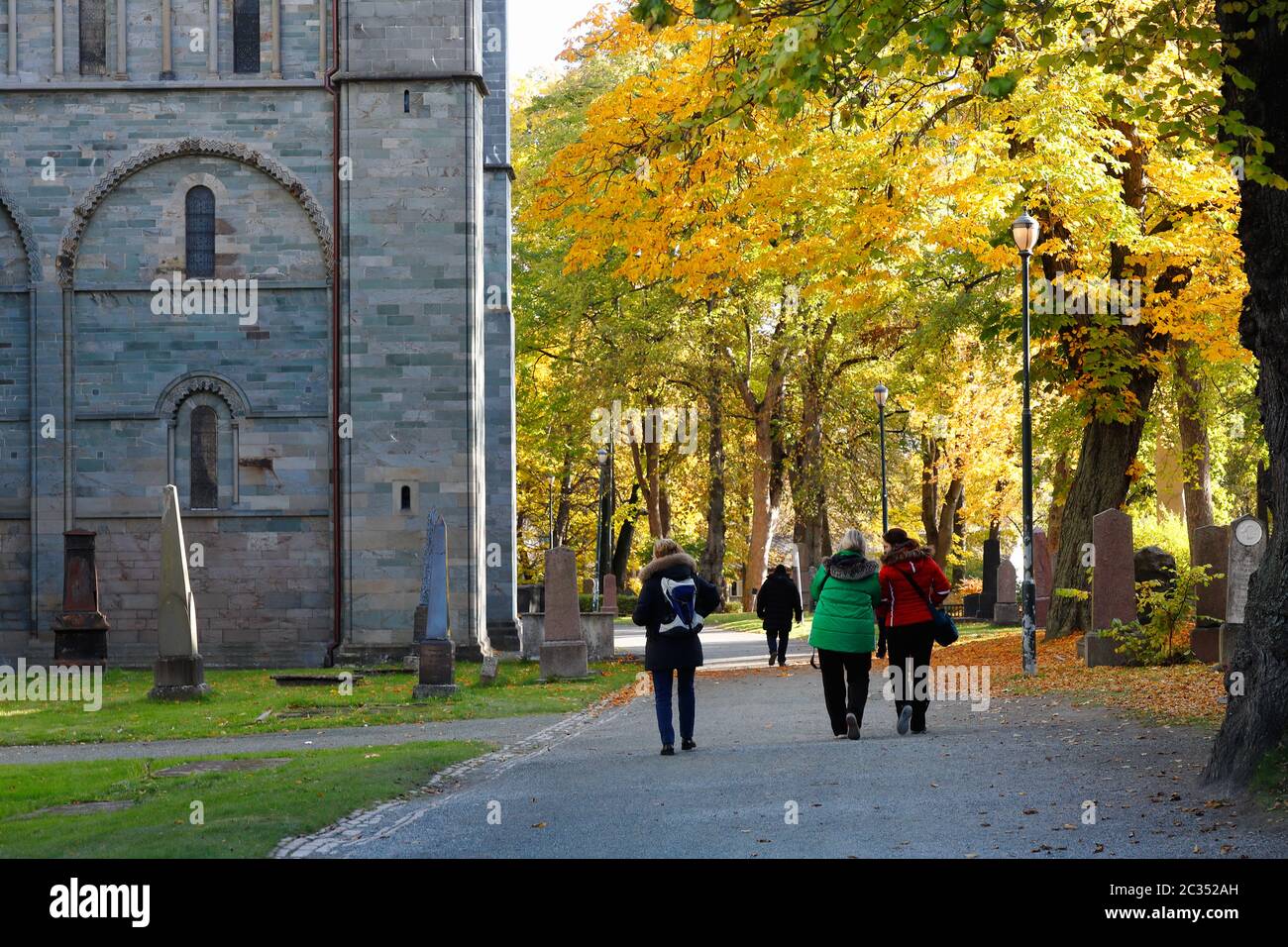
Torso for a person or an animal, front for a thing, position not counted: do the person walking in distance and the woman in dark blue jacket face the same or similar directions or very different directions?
same or similar directions

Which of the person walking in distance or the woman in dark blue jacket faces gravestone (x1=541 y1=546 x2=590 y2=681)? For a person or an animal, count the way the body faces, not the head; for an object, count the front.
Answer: the woman in dark blue jacket

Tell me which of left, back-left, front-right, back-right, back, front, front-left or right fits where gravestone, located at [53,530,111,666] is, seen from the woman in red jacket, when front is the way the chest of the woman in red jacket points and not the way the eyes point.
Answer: front-left

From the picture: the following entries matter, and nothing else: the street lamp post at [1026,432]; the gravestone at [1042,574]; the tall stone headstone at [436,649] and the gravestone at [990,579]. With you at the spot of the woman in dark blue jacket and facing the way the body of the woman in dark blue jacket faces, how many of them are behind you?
0

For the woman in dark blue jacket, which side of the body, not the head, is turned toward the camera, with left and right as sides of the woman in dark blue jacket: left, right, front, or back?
back

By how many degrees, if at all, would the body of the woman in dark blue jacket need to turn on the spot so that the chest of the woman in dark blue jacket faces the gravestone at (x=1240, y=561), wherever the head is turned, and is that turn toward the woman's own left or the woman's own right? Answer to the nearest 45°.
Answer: approximately 45° to the woman's own right

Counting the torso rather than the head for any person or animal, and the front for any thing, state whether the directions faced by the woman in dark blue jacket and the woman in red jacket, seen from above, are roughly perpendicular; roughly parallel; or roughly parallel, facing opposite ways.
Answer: roughly parallel

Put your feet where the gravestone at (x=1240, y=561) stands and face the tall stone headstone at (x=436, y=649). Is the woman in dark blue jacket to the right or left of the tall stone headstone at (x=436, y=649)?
left

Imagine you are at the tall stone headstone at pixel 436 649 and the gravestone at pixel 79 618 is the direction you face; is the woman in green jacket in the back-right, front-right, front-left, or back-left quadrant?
back-left

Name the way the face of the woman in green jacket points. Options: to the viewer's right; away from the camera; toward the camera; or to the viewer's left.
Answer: away from the camera

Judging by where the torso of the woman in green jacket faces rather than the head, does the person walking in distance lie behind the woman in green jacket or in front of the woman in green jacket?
in front

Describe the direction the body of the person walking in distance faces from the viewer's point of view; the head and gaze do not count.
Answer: away from the camera

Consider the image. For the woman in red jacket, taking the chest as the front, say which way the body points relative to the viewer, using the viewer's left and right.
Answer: facing away from the viewer

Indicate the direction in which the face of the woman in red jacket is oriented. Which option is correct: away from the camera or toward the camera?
away from the camera

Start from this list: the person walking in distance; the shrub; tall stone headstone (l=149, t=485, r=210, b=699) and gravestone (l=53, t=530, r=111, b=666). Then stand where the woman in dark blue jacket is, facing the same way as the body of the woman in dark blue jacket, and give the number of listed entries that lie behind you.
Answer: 0

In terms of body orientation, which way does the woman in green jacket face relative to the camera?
away from the camera

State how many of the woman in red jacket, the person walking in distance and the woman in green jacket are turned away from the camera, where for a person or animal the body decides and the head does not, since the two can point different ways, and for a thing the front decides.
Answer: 3
